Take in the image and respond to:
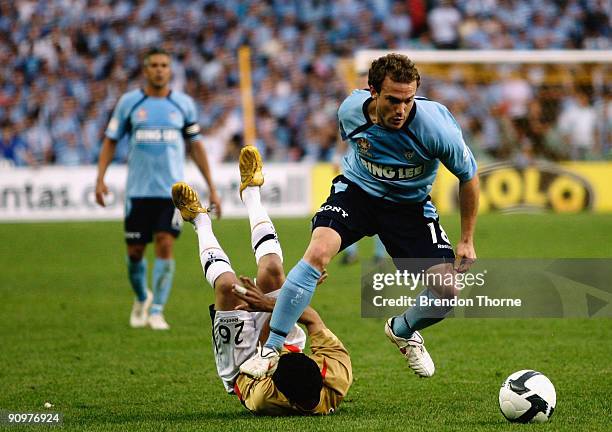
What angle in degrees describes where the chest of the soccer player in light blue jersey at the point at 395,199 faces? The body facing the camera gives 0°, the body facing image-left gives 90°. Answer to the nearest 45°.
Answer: approximately 0°

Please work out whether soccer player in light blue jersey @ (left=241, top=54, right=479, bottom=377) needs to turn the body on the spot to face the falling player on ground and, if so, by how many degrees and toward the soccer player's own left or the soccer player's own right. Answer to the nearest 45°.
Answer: approximately 90° to the soccer player's own right

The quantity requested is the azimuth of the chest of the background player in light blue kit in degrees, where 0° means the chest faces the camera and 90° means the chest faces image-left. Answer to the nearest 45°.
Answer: approximately 0°

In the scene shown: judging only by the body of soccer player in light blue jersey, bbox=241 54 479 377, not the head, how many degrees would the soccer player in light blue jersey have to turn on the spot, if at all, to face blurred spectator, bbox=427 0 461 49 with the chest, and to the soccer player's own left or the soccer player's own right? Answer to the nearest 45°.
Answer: approximately 180°

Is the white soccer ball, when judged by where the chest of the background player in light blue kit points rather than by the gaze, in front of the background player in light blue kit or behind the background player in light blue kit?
in front

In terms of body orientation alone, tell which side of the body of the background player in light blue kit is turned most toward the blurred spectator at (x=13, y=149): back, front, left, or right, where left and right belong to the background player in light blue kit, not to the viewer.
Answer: back

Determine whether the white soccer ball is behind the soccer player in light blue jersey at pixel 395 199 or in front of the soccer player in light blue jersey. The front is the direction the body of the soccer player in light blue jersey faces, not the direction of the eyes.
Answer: in front

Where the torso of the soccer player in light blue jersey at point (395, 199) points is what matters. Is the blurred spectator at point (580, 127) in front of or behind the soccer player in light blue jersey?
behind

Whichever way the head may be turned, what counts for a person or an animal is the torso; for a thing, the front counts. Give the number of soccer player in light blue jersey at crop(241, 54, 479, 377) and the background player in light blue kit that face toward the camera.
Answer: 2

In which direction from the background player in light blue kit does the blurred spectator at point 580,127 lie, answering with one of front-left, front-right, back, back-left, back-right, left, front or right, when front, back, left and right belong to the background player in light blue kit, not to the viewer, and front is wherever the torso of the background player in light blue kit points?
back-left

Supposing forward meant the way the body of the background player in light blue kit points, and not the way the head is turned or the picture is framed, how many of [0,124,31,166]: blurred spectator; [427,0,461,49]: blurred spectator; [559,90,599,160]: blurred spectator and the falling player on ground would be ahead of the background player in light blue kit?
1

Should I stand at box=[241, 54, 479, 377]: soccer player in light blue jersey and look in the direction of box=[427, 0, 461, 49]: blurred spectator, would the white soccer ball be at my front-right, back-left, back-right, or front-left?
back-right

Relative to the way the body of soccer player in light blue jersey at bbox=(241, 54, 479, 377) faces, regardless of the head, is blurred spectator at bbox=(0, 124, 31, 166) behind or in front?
behind
